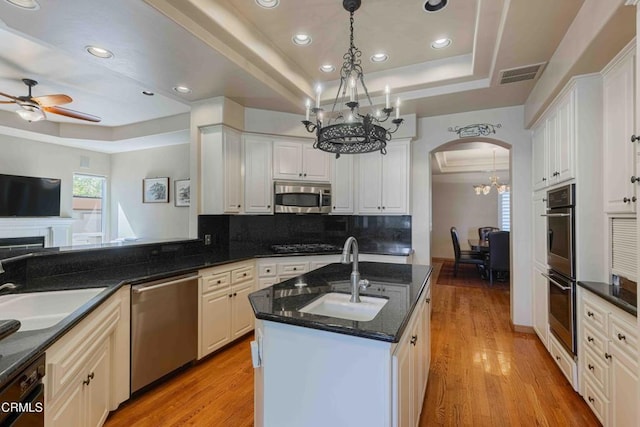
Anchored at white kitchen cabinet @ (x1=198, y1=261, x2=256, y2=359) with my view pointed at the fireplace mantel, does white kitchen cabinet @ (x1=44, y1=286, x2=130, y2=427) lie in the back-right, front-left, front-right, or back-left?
back-left

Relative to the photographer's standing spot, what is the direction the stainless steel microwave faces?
facing the viewer

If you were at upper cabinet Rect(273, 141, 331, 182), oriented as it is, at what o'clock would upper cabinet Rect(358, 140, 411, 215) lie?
upper cabinet Rect(358, 140, 411, 215) is roughly at 9 o'clock from upper cabinet Rect(273, 141, 331, 182).

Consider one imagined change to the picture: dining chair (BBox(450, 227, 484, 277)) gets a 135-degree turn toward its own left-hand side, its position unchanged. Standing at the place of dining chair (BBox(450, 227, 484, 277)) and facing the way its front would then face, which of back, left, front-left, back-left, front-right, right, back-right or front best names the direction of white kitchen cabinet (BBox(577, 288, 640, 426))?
back-left

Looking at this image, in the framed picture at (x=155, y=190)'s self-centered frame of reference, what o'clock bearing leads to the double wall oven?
The double wall oven is roughly at 11 o'clock from the framed picture.

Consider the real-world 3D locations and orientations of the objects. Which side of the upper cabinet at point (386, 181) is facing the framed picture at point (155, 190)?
right

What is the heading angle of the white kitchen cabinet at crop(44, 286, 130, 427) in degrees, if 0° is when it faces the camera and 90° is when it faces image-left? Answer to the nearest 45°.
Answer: approximately 315°

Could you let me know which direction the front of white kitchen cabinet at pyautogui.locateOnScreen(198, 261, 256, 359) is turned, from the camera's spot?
facing the viewer and to the right of the viewer

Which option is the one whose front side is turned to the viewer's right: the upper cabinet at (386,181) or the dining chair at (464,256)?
the dining chair

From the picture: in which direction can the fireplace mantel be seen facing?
toward the camera

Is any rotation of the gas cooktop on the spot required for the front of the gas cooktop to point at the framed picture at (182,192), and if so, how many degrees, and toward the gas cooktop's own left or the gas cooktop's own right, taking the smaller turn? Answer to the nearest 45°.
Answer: approximately 135° to the gas cooktop's own right

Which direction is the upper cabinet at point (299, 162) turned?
toward the camera

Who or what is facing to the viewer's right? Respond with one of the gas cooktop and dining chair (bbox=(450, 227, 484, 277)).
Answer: the dining chair

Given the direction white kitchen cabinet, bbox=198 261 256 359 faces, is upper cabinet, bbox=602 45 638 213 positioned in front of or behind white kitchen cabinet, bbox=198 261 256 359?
in front

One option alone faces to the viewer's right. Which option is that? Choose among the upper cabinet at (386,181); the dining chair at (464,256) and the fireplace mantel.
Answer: the dining chair
